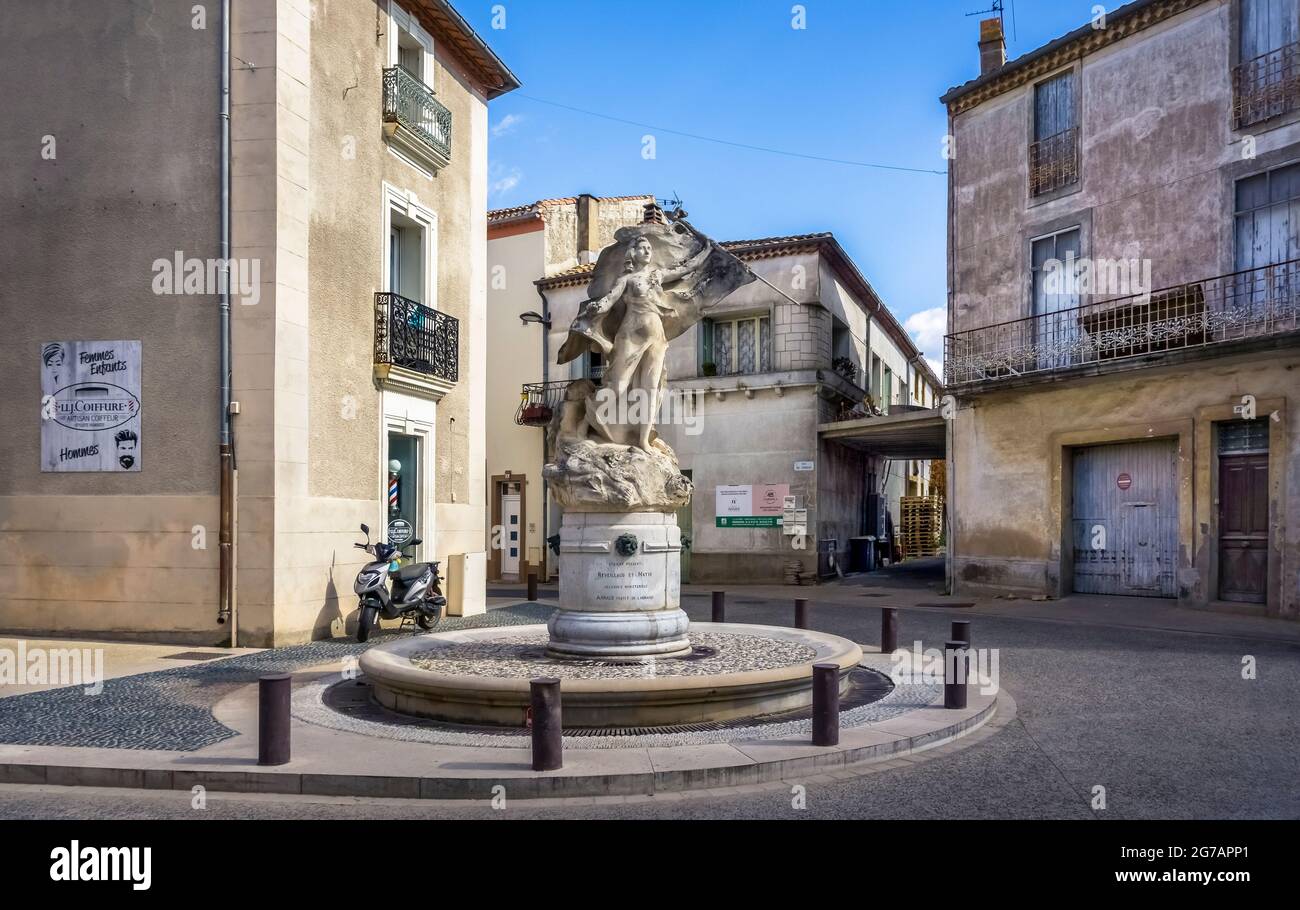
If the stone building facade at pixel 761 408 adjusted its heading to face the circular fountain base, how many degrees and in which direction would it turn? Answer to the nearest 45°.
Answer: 0° — it already faces it

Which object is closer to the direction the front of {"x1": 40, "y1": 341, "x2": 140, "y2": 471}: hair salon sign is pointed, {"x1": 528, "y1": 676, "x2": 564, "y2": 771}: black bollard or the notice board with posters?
the black bollard

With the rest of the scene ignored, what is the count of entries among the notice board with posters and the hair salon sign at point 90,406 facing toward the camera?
2

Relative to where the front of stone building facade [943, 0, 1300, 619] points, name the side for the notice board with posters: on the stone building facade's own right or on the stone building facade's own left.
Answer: on the stone building facade's own right

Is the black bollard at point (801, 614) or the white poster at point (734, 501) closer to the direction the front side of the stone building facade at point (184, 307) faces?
the black bollard

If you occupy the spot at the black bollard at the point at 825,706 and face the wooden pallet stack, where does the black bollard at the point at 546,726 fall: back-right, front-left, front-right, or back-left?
back-left

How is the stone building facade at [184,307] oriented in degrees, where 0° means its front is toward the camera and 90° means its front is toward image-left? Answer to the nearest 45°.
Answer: approximately 315°

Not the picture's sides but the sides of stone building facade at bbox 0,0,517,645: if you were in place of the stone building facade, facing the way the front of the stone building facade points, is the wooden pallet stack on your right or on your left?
on your left

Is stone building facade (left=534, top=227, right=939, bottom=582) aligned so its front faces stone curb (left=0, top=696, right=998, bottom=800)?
yes

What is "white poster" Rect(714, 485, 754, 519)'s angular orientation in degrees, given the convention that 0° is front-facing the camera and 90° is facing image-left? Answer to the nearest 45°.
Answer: approximately 0°

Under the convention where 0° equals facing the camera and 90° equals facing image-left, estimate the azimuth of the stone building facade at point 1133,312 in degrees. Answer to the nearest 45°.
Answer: approximately 45°
